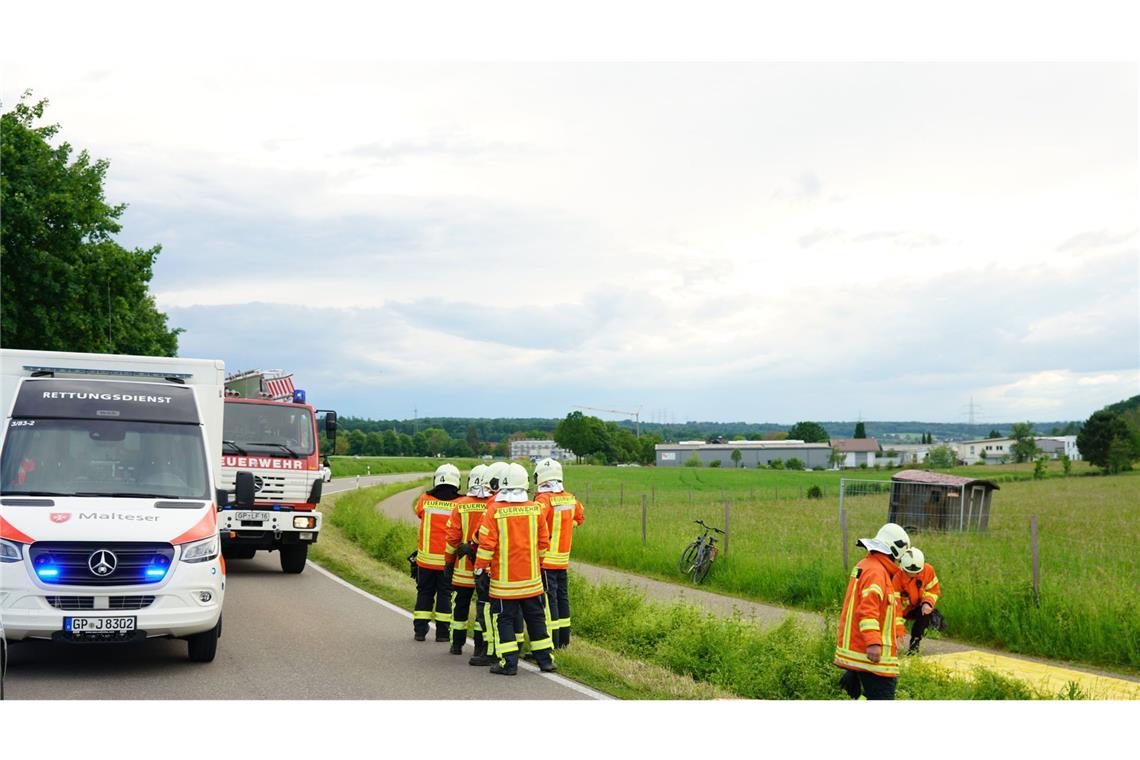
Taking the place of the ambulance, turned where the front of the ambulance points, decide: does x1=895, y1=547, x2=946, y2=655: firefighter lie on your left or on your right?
on your left

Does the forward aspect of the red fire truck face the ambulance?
yes

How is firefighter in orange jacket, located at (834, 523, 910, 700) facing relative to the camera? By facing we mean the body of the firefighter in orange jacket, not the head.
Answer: to the viewer's right

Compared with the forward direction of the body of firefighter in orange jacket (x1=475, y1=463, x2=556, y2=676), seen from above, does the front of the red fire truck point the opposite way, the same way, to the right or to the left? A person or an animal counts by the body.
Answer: the opposite way

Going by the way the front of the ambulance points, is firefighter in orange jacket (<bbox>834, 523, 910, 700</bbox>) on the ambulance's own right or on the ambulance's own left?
on the ambulance's own left

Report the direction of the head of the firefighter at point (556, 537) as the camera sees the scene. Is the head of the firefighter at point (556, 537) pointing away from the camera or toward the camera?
away from the camera

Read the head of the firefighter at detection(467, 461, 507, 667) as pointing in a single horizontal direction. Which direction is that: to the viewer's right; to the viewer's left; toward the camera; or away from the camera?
away from the camera

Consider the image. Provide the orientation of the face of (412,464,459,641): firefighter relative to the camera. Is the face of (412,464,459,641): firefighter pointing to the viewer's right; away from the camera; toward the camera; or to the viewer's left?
away from the camera

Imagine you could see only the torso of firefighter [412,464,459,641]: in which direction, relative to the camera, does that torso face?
away from the camera

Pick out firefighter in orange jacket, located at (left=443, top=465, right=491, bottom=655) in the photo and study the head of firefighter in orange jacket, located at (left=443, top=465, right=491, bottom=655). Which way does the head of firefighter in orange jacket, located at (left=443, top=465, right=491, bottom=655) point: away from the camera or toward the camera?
away from the camera

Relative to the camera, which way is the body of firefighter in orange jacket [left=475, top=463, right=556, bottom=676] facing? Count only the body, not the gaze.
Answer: away from the camera

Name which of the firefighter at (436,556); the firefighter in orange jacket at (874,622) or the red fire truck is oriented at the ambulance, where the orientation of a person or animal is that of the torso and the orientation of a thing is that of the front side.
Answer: the red fire truck
